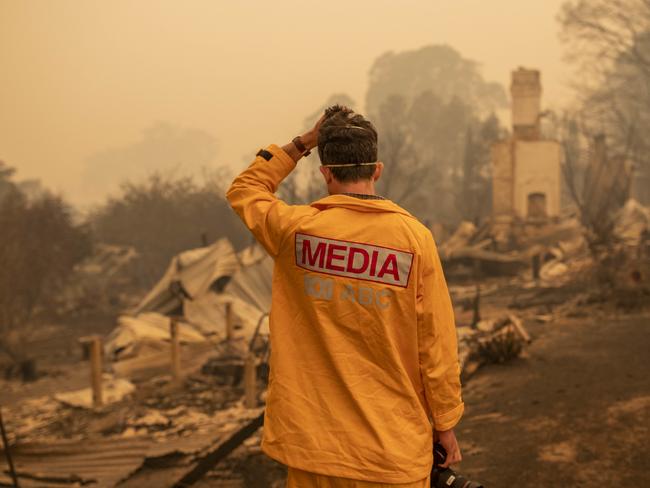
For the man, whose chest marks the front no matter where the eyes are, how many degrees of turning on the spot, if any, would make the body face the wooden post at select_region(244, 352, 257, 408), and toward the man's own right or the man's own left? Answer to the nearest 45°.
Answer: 0° — they already face it

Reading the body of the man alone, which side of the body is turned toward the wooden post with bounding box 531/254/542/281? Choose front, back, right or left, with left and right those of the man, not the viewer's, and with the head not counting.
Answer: front

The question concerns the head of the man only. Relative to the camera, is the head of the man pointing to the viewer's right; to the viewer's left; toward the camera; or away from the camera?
away from the camera

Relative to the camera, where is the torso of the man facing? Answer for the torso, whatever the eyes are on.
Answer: away from the camera

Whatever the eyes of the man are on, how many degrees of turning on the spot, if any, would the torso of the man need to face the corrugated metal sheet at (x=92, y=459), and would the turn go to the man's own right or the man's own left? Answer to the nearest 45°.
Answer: approximately 45° to the man's own left

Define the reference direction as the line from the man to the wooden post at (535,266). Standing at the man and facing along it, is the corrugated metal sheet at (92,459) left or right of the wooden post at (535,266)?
left
